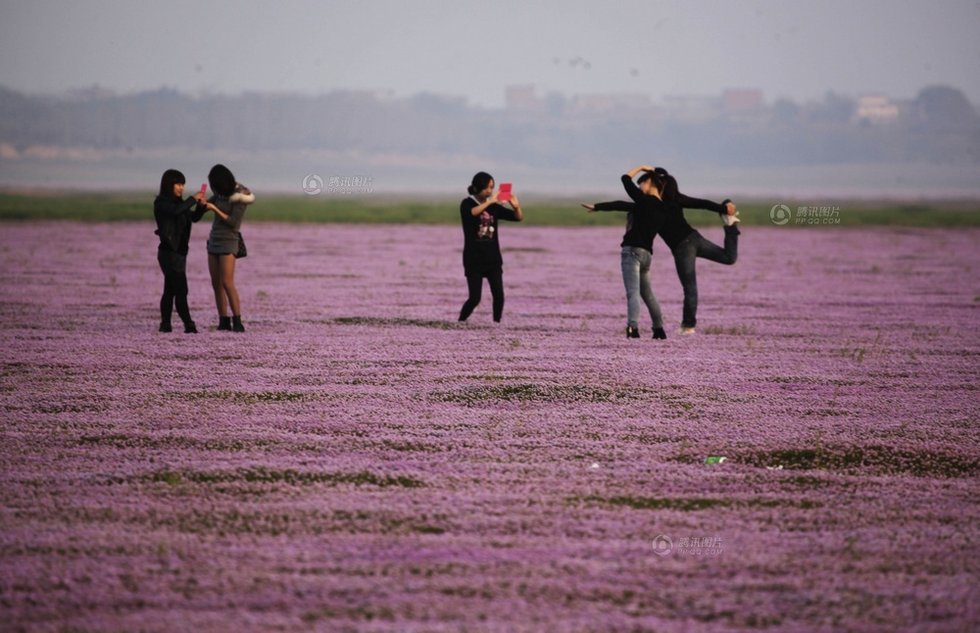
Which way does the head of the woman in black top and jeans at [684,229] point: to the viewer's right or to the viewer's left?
to the viewer's left

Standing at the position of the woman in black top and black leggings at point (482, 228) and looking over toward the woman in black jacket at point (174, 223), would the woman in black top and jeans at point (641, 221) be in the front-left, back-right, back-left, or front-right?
back-left

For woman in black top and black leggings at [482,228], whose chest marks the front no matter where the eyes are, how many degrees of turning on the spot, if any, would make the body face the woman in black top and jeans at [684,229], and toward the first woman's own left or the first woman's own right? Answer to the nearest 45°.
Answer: approximately 45° to the first woman's own left

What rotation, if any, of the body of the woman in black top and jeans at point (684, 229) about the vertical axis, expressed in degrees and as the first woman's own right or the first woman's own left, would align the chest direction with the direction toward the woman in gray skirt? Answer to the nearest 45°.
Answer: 0° — they already face them

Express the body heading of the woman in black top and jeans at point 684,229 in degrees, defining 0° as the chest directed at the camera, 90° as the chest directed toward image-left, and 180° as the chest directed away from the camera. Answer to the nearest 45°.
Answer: approximately 90°

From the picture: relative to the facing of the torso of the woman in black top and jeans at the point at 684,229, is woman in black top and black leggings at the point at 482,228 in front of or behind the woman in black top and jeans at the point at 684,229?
in front

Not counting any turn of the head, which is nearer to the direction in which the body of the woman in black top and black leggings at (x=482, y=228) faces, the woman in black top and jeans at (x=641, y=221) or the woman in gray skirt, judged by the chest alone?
the woman in black top and jeans

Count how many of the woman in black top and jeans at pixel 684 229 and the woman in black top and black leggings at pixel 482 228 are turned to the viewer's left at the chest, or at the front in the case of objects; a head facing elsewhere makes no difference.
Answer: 1

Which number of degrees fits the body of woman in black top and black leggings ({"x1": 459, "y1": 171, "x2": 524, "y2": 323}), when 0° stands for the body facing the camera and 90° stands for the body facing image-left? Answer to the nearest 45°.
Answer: approximately 315°

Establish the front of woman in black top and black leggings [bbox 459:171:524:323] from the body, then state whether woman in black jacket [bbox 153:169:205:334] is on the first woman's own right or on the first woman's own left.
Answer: on the first woman's own right
